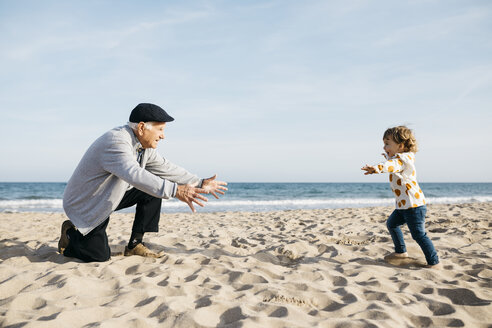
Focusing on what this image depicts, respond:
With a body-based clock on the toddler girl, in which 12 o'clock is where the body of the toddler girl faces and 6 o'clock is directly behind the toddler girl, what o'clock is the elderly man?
The elderly man is roughly at 11 o'clock from the toddler girl.

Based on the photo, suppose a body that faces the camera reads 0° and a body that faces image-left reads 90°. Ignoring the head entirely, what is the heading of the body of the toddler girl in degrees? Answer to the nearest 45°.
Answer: approximately 90°

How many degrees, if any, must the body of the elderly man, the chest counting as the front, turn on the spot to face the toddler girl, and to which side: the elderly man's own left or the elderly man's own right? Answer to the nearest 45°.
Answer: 0° — they already face them

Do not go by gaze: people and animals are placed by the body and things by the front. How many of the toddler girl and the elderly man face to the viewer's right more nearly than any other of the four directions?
1

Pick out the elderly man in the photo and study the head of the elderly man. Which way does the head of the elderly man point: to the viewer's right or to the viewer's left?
to the viewer's right

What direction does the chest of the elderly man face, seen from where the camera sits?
to the viewer's right
